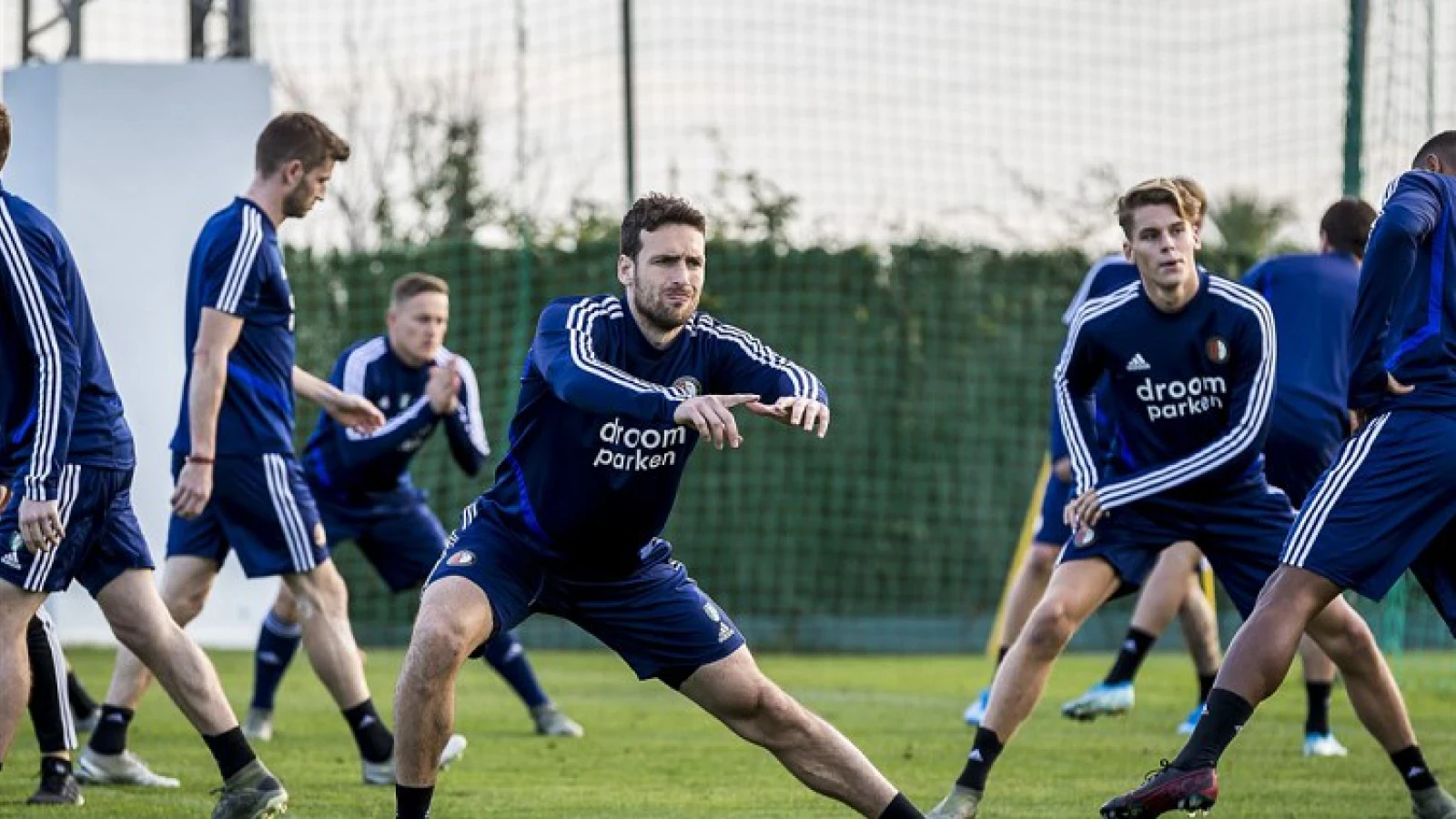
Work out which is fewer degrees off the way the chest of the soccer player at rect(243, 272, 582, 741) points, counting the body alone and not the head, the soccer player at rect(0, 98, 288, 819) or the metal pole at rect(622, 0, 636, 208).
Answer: the soccer player

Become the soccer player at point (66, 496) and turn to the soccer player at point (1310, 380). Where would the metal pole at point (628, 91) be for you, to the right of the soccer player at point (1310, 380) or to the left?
left

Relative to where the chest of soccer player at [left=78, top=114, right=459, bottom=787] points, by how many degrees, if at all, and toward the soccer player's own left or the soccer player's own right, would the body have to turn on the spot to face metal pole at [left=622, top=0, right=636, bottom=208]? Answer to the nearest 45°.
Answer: approximately 90° to the soccer player's own left

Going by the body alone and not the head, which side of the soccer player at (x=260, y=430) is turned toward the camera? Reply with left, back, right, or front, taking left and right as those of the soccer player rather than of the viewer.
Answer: right

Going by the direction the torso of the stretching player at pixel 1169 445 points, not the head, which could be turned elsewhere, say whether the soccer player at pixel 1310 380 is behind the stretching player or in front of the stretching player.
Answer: behind

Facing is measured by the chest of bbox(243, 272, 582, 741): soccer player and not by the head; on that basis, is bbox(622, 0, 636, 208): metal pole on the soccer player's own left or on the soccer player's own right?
on the soccer player's own left

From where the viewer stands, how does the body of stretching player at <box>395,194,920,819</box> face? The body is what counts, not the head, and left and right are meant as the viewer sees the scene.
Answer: facing the viewer and to the right of the viewer

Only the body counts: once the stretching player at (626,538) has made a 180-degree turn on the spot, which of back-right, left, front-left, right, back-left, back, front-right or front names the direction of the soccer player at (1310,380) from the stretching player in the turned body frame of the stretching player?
right
